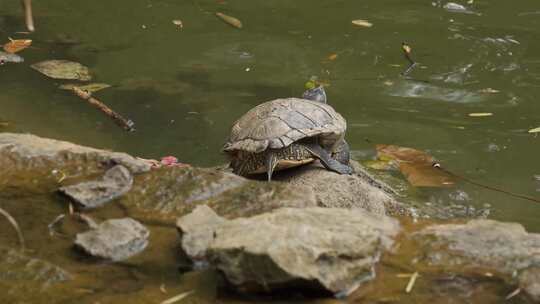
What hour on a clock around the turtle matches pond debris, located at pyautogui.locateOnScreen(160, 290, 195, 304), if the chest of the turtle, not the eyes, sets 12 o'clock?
The pond debris is roughly at 5 o'clock from the turtle.

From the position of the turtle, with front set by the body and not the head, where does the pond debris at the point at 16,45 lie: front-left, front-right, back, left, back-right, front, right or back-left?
left

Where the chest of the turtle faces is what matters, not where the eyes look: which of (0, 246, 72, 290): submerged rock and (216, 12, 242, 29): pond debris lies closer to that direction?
the pond debris

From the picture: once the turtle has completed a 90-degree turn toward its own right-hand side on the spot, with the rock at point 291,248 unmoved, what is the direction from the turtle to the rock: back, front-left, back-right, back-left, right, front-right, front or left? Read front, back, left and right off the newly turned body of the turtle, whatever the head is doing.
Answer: front-right

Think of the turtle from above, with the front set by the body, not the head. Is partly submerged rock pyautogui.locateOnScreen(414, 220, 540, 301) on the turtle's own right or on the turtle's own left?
on the turtle's own right

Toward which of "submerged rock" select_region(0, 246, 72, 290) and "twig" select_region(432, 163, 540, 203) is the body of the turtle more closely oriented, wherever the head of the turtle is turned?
the twig

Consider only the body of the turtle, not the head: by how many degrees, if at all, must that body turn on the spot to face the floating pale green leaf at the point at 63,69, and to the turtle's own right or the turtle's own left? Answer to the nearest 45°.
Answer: approximately 90° to the turtle's own left

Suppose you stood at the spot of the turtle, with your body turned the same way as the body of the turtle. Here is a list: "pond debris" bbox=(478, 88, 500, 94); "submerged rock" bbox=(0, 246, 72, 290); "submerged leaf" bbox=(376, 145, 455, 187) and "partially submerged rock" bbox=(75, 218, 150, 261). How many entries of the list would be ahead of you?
2

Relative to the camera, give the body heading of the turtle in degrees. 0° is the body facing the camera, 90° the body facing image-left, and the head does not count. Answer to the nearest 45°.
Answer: approximately 225°

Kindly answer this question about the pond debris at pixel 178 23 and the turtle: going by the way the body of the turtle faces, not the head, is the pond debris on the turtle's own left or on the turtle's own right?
on the turtle's own left

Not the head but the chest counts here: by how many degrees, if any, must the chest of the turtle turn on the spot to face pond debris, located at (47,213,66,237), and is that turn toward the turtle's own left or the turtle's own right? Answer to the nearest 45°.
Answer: approximately 180°

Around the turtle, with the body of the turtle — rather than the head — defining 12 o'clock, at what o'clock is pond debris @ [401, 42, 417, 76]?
The pond debris is roughly at 11 o'clock from the turtle.

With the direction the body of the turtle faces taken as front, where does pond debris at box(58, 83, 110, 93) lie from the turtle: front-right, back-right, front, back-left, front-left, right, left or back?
left
